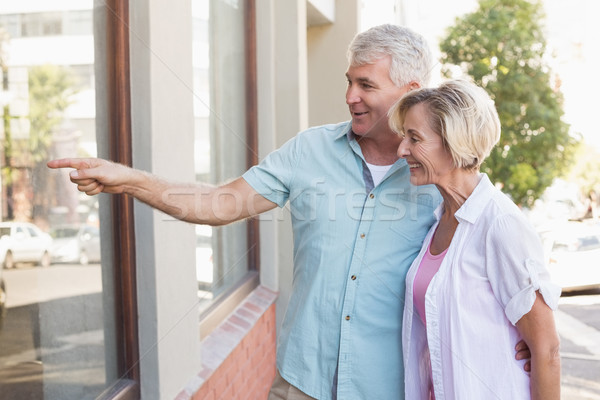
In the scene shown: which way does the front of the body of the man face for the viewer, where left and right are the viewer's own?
facing the viewer

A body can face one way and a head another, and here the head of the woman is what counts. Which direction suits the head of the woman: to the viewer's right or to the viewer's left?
to the viewer's left

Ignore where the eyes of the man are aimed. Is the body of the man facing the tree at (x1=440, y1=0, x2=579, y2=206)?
no
